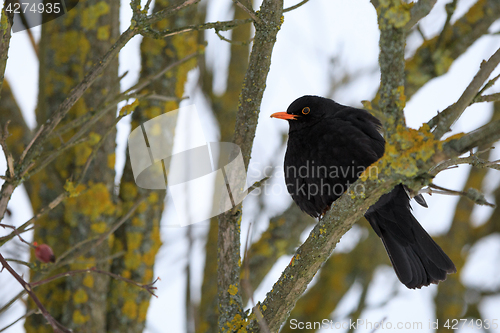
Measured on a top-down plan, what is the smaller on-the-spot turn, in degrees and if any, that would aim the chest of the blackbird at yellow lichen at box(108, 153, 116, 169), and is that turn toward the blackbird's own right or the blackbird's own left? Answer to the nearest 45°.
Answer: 0° — it already faces it

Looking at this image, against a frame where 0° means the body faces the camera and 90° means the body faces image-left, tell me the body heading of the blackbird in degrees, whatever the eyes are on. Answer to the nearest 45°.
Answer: approximately 90°

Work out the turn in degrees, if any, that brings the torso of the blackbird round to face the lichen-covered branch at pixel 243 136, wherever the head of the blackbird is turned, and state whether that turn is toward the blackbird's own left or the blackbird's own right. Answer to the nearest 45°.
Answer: approximately 45° to the blackbird's own right
